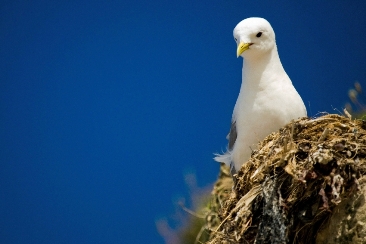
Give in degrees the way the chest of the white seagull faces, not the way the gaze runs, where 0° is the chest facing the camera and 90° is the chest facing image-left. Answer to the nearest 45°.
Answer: approximately 315°
